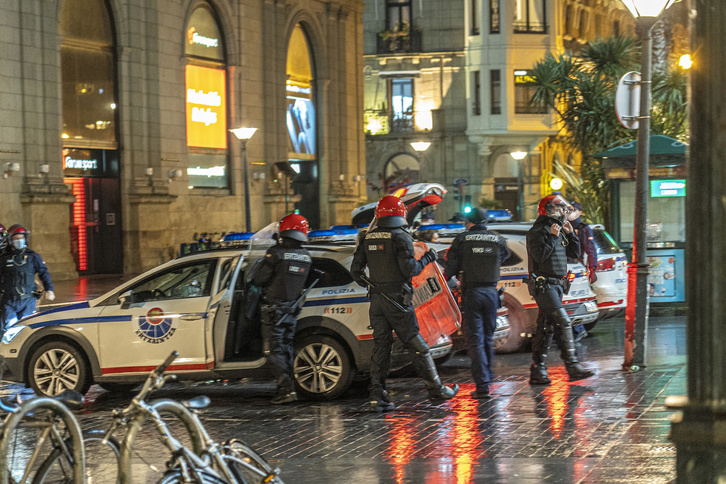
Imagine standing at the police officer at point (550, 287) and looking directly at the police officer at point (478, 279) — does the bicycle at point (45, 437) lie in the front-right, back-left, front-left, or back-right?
front-left

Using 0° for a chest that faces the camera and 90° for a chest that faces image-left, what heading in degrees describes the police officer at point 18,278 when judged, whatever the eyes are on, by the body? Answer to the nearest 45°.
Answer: approximately 0°

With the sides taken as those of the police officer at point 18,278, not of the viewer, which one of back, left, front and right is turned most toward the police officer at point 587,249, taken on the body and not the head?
left

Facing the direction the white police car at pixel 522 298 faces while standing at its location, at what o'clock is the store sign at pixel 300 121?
The store sign is roughly at 1 o'clock from the white police car.

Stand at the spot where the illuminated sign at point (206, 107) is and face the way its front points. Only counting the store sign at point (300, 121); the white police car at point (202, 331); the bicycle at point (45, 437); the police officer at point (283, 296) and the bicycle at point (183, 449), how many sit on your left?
1

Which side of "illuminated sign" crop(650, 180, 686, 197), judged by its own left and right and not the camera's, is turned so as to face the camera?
front

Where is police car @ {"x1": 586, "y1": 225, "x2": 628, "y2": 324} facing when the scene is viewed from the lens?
facing away from the viewer and to the left of the viewer

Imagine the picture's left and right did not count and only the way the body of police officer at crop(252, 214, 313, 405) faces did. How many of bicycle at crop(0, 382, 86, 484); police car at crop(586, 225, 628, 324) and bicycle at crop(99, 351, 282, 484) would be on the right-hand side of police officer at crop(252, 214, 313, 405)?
1

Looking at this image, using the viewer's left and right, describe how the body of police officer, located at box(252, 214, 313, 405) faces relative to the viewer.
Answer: facing away from the viewer and to the left of the viewer

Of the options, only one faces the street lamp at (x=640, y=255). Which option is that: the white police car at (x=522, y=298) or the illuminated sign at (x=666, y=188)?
the illuminated sign

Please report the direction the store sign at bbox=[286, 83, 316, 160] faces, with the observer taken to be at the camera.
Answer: facing the viewer and to the right of the viewer

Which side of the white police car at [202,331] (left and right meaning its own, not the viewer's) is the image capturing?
left

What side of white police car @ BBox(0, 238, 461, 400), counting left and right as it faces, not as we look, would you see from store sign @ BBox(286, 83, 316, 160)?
right

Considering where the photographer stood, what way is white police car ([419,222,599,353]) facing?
facing away from the viewer and to the left of the viewer

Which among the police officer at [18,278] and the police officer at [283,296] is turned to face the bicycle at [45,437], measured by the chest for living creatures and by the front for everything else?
the police officer at [18,278]

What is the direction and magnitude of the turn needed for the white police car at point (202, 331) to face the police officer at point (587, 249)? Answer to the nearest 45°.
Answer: approximately 135° to its right
